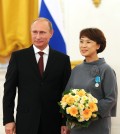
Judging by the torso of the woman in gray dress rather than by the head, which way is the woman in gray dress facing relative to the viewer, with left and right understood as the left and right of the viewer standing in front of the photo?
facing the viewer and to the left of the viewer

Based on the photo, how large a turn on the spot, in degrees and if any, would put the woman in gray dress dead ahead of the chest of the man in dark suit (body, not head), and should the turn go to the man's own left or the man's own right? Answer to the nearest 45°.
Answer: approximately 90° to the man's own left

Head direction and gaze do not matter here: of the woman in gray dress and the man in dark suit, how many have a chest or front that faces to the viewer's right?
0

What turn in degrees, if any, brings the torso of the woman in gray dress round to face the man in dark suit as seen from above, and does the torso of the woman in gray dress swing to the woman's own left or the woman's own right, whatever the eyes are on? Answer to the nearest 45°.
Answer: approximately 45° to the woman's own right

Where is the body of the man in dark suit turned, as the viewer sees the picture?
toward the camera

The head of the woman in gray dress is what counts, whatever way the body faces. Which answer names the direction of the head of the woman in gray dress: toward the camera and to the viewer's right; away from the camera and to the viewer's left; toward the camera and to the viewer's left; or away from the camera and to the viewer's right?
toward the camera and to the viewer's left
